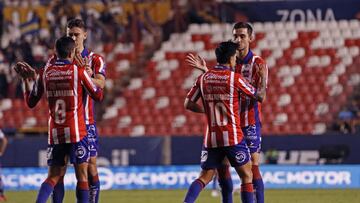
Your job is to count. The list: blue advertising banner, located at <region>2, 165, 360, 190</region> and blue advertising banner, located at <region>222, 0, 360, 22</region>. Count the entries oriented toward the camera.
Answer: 2

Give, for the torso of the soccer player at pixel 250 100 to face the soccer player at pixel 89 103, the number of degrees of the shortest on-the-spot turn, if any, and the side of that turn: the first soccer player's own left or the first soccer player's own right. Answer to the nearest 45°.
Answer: approximately 45° to the first soccer player's own right

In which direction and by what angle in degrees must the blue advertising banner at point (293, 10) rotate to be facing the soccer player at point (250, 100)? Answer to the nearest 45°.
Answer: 0° — it already faces them

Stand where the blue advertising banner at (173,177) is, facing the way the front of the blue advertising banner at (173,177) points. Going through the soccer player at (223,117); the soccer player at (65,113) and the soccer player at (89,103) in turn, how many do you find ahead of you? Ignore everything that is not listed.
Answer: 3

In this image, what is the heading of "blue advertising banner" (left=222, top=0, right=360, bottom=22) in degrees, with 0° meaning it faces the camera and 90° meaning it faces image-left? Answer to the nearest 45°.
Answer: approximately 0°

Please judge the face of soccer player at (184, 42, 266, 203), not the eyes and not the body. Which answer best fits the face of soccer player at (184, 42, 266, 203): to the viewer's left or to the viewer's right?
to the viewer's right

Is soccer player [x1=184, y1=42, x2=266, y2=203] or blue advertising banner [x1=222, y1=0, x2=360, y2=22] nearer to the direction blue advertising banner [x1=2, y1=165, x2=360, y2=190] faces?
the soccer player

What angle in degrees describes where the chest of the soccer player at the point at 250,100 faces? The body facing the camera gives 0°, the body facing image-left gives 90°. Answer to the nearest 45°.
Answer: approximately 45°

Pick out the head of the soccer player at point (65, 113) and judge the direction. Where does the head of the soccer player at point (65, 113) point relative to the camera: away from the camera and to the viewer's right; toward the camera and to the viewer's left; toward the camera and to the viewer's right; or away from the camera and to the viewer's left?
away from the camera and to the viewer's right
